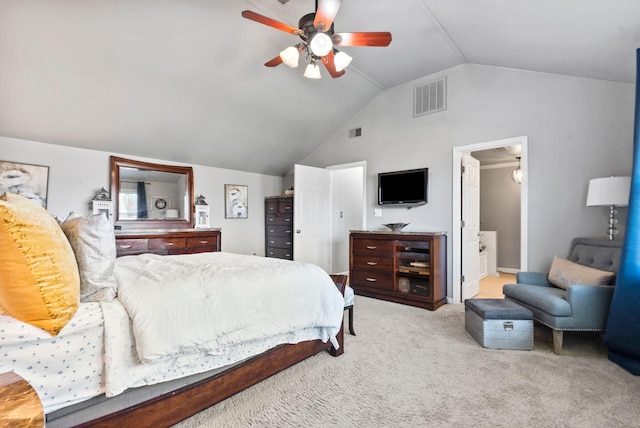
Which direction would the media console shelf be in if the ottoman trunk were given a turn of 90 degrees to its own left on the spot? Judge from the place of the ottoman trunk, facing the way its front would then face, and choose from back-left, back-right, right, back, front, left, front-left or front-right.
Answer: back-left

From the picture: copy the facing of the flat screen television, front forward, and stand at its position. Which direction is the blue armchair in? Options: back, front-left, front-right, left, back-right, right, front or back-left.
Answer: left

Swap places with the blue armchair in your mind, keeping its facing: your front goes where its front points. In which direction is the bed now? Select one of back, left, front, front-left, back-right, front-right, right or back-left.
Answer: front

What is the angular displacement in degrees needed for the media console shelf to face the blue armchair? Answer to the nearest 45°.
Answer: approximately 90° to its left

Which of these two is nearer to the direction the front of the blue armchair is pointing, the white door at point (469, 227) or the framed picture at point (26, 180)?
the framed picture

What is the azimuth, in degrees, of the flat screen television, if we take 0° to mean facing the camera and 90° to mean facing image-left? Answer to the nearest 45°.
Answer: approximately 45°

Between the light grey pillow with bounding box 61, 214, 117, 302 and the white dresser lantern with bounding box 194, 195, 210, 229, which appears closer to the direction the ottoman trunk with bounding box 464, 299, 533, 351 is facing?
the light grey pillow

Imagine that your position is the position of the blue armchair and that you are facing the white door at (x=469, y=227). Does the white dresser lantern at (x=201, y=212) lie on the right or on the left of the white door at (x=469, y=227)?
left

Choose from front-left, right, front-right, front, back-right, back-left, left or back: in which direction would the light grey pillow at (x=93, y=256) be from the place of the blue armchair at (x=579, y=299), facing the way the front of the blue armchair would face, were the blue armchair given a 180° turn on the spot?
back

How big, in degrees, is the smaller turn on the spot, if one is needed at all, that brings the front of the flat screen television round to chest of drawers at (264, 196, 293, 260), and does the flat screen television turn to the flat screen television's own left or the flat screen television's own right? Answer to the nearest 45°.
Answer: approximately 45° to the flat screen television's own right

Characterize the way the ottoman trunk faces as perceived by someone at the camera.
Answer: facing the viewer

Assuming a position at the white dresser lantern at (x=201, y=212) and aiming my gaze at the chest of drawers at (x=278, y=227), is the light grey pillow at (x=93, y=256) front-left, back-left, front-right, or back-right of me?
back-right

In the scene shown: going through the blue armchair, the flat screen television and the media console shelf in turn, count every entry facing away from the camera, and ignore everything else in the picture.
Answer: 0
